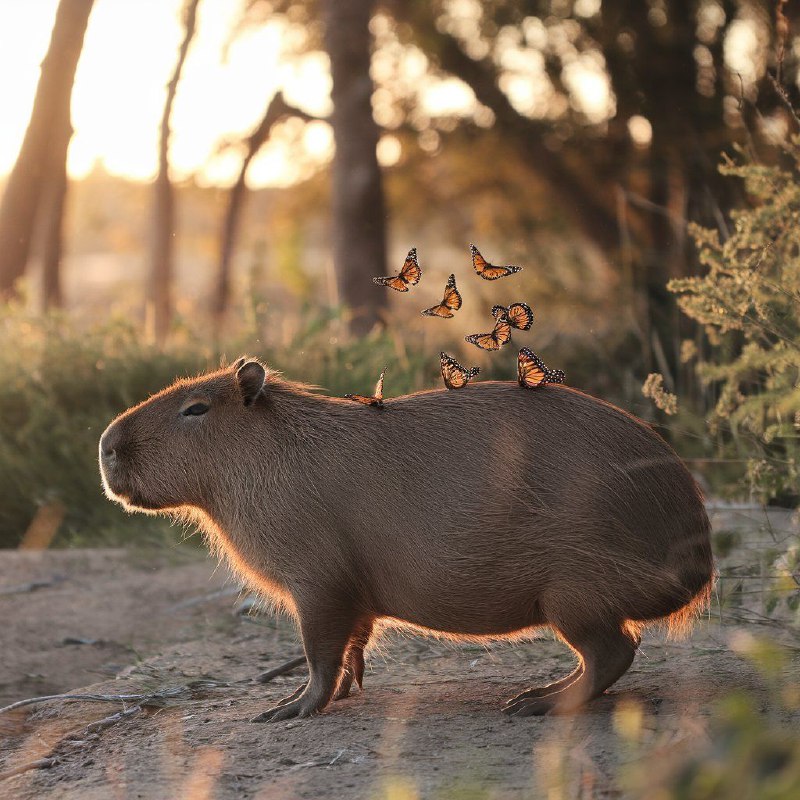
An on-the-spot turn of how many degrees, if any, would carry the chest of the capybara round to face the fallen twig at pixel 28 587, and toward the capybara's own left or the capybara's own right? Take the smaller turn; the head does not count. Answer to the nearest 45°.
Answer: approximately 45° to the capybara's own right

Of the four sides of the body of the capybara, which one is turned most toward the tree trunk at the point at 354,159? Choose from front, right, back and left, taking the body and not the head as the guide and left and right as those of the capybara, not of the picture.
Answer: right

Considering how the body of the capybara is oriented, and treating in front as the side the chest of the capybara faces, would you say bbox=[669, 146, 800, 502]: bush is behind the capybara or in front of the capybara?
behind

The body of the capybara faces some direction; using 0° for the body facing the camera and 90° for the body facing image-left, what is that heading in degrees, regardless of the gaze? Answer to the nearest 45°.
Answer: approximately 90°

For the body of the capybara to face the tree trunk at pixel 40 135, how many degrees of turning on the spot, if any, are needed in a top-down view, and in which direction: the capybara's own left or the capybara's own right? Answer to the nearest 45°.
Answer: approximately 90° to the capybara's own right
